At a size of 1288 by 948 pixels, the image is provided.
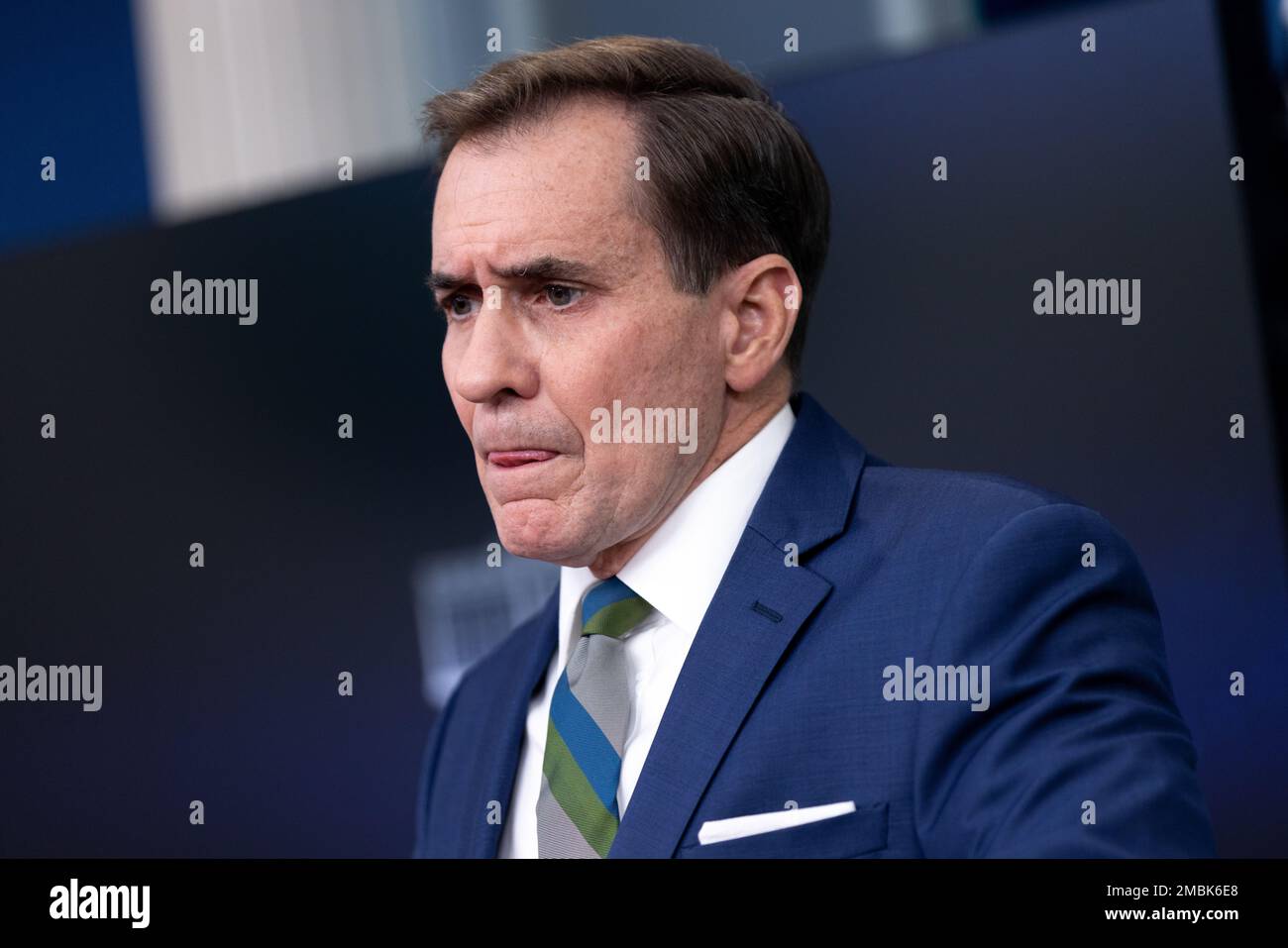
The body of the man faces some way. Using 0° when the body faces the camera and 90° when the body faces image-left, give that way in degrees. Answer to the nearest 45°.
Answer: approximately 45°
